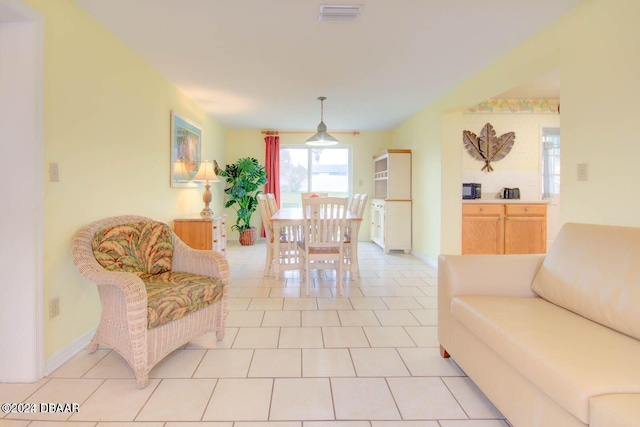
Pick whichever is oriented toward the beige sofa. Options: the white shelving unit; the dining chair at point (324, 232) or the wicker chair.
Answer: the wicker chair

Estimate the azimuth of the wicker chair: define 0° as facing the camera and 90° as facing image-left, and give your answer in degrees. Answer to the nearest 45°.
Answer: approximately 315°

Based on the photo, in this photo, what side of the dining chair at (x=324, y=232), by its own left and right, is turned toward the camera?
back
